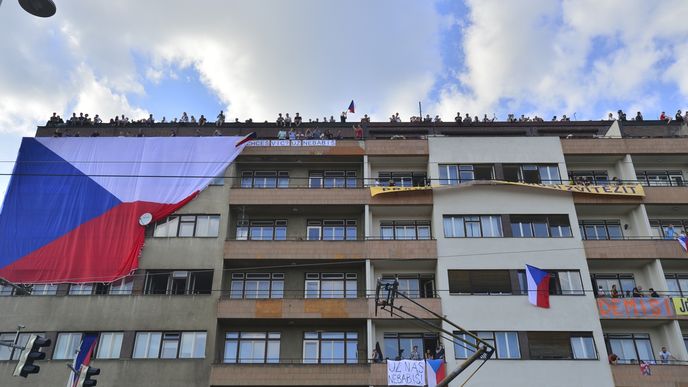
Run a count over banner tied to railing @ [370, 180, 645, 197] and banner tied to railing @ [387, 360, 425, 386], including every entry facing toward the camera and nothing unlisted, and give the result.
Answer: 2

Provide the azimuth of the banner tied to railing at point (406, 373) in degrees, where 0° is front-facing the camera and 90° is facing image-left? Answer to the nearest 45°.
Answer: approximately 0°

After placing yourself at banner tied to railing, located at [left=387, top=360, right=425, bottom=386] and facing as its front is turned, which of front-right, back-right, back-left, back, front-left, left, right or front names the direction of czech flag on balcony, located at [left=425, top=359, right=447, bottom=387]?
left

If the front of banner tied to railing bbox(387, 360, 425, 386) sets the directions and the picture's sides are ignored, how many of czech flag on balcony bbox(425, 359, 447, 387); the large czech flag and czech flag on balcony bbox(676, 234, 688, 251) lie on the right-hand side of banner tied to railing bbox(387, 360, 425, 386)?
1

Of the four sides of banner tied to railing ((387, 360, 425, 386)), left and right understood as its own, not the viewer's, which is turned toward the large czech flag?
right

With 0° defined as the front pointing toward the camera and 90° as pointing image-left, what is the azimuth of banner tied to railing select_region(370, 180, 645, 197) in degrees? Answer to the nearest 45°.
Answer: approximately 0°
